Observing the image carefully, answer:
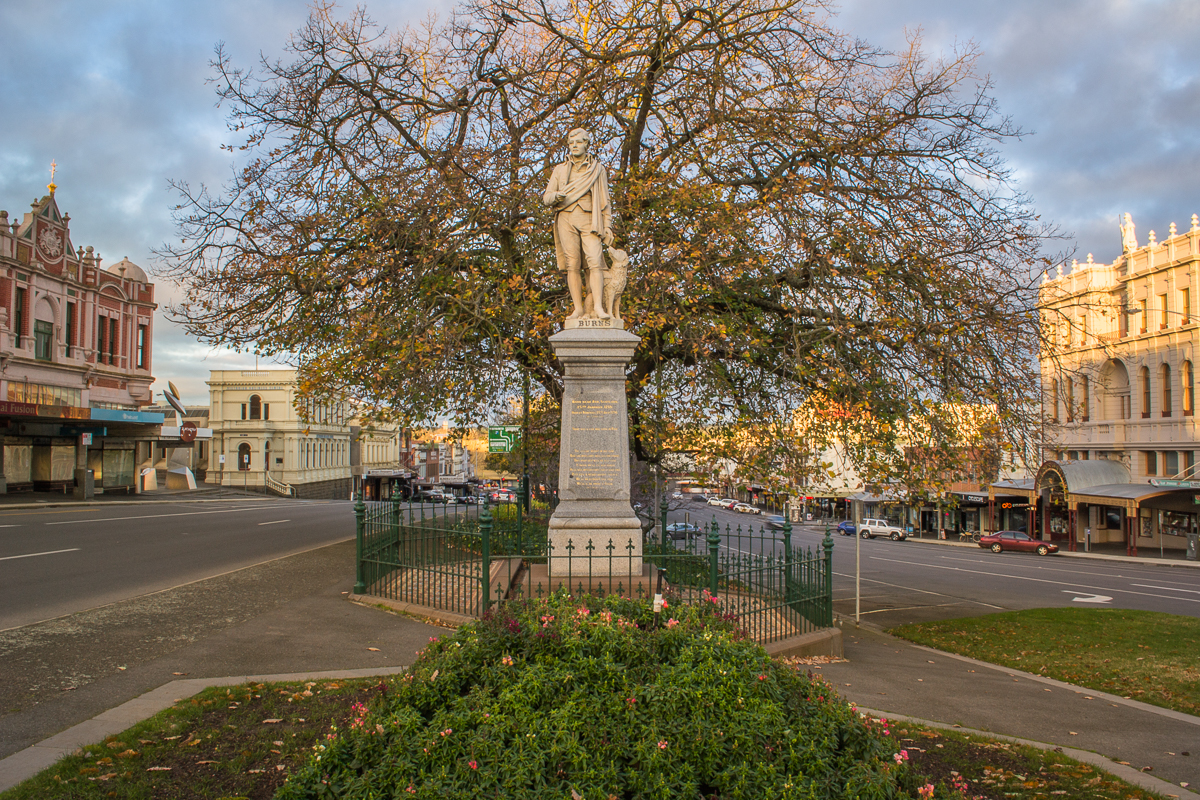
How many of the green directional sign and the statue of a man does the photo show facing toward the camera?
2

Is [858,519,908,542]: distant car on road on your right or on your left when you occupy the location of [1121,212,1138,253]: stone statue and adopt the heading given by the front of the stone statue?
on your right

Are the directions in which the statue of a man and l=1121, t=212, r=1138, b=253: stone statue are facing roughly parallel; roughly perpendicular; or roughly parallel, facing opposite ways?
roughly perpendicular

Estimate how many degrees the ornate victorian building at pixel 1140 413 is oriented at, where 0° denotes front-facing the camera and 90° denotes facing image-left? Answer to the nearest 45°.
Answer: approximately 45°

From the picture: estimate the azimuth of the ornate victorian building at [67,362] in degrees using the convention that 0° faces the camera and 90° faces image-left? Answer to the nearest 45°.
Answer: approximately 315°

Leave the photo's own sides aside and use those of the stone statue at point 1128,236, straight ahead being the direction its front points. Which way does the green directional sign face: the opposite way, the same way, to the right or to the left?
to the left

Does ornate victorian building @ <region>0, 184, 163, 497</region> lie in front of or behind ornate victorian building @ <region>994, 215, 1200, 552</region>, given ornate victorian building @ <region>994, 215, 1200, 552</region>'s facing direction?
in front

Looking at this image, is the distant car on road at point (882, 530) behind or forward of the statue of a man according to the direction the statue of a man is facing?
behind

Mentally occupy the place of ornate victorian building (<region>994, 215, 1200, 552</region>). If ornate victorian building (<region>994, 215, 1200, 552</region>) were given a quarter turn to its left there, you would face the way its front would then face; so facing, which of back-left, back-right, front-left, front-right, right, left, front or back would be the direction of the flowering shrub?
front-right

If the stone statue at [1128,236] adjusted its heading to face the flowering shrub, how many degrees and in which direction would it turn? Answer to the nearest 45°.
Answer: approximately 45° to its left

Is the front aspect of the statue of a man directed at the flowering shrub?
yes

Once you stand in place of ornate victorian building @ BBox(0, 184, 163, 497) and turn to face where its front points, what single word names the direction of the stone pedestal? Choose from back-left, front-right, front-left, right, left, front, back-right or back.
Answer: front-right

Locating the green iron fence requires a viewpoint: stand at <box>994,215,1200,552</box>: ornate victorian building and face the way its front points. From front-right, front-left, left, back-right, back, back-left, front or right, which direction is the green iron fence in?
front-left
